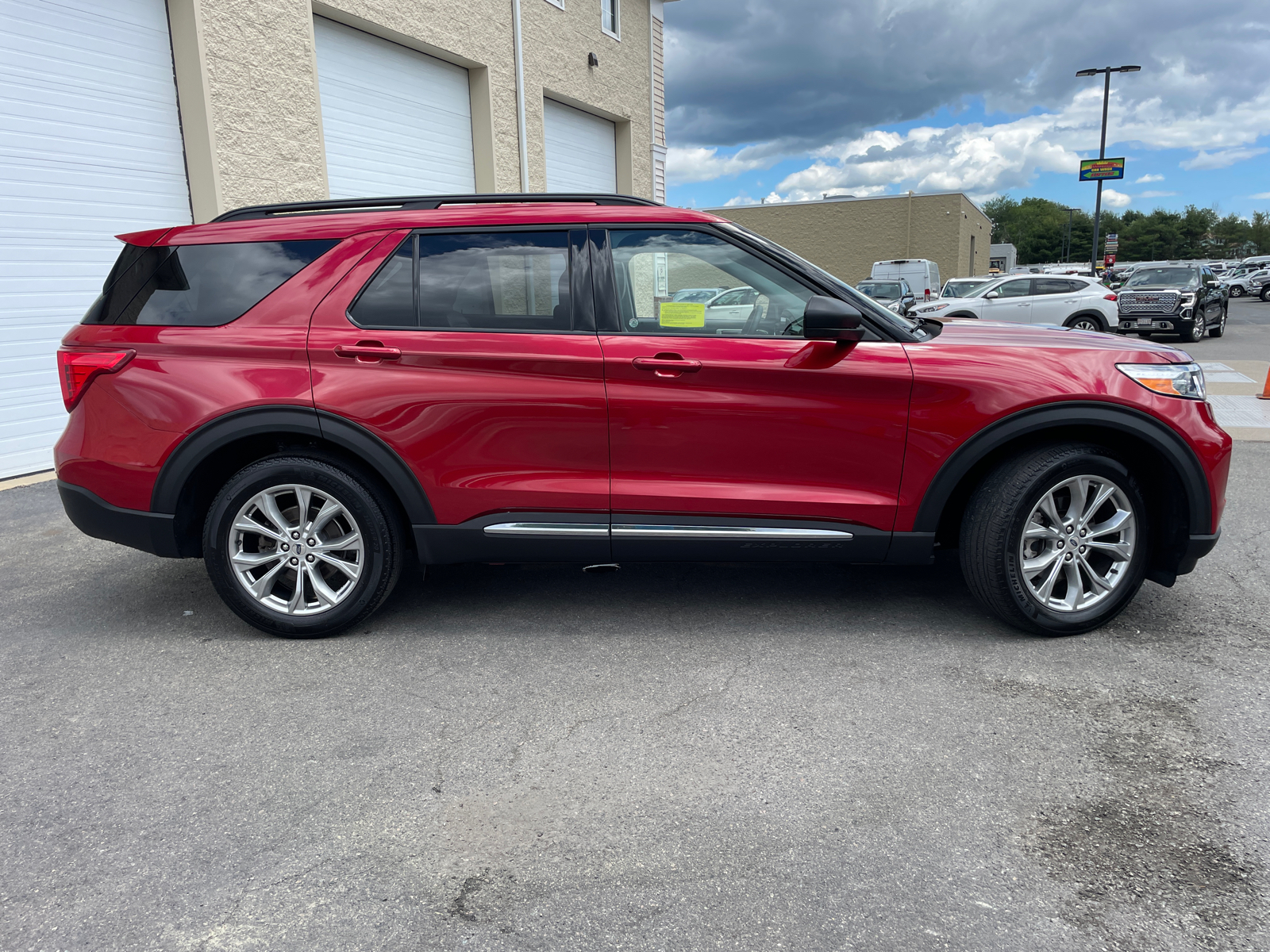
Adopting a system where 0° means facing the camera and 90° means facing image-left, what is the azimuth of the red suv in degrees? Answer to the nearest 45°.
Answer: approximately 270°

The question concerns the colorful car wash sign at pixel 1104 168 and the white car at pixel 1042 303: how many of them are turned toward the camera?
1

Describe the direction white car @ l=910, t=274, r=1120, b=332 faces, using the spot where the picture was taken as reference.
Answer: facing to the left of the viewer

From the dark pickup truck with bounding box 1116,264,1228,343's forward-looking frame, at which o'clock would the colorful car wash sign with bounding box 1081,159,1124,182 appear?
The colorful car wash sign is roughly at 4 o'clock from the dark pickup truck.

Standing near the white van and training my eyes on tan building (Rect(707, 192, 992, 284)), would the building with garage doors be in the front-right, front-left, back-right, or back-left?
back-left

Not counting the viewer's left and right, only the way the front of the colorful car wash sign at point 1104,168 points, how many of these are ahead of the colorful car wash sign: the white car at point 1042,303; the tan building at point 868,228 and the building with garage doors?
2

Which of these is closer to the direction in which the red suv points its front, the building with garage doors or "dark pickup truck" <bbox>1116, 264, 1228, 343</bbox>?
the dark pickup truck

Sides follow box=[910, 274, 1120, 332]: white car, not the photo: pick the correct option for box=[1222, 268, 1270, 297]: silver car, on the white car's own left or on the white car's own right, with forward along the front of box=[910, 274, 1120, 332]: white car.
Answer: on the white car's own right

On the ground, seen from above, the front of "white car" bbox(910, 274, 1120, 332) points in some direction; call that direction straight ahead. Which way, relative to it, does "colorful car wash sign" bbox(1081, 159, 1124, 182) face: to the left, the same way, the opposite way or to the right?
to the left

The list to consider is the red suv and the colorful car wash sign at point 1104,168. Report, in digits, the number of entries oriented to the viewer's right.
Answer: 1

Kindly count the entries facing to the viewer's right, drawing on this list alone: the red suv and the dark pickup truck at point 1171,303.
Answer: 1
